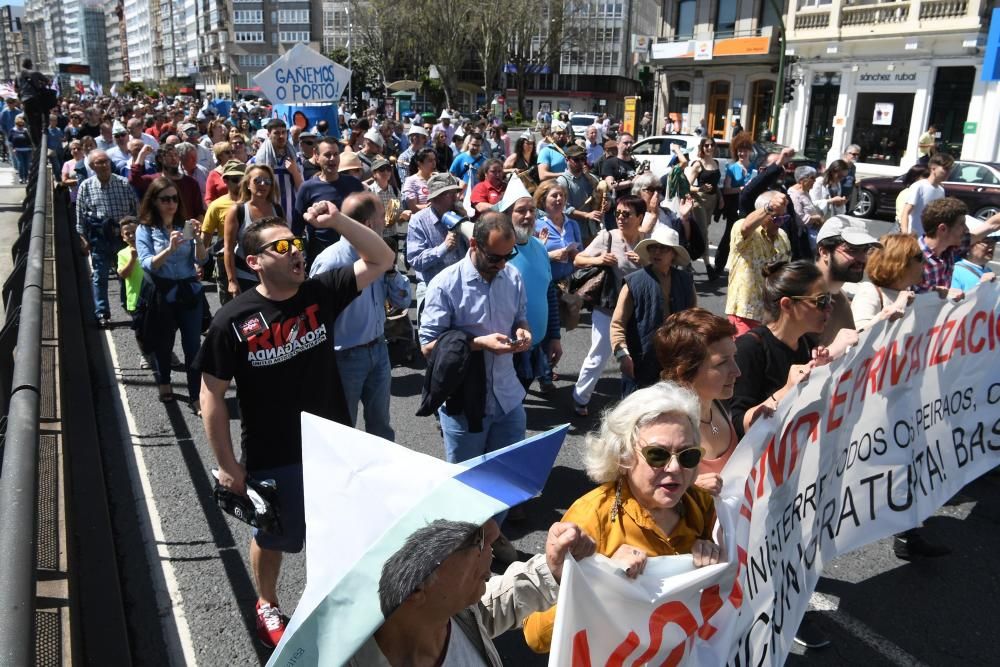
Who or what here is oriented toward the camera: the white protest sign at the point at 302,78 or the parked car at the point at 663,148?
the white protest sign

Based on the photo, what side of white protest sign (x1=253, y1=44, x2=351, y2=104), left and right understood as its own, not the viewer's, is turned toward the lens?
front

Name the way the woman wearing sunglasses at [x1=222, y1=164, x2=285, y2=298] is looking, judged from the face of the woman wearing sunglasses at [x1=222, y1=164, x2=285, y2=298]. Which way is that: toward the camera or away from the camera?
toward the camera

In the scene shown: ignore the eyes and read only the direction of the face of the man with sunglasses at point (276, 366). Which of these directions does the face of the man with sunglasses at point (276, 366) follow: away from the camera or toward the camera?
toward the camera

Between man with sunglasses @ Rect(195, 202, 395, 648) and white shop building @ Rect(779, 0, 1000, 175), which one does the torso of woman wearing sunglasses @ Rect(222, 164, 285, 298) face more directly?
the man with sunglasses

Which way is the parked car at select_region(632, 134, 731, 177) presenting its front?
to the viewer's left

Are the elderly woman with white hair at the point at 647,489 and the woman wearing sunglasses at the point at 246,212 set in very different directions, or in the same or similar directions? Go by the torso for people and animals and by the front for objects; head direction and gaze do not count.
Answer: same or similar directions

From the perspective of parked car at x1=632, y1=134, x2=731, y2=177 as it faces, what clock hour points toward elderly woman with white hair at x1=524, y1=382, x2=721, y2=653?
The elderly woman with white hair is roughly at 9 o'clock from the parked car.

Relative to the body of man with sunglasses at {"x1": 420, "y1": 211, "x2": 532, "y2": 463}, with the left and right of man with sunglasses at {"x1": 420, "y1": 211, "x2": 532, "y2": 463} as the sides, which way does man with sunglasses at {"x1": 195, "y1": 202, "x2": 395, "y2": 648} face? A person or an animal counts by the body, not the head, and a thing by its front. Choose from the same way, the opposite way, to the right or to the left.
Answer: the same way

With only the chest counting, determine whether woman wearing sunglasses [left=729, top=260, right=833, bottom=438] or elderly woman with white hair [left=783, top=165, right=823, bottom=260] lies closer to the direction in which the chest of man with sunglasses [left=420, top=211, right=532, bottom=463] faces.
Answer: the woman wearing sunglasses

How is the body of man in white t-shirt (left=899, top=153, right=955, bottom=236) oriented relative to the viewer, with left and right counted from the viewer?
facing the viewer and to the right of the viewer

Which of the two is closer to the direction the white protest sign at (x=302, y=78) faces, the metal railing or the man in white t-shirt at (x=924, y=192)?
the metal railing

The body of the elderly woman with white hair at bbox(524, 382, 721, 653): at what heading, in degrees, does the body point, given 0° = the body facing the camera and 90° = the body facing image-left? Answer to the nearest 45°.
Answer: approximately 315°

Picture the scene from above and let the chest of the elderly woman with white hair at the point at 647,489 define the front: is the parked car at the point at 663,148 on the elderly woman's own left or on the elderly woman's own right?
on the elderly woman's own left

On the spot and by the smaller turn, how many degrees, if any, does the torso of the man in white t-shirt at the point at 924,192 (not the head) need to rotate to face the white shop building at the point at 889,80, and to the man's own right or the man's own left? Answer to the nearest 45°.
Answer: approximately 135° to the man's own left

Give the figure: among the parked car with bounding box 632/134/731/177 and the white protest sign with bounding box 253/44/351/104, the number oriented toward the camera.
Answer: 1
